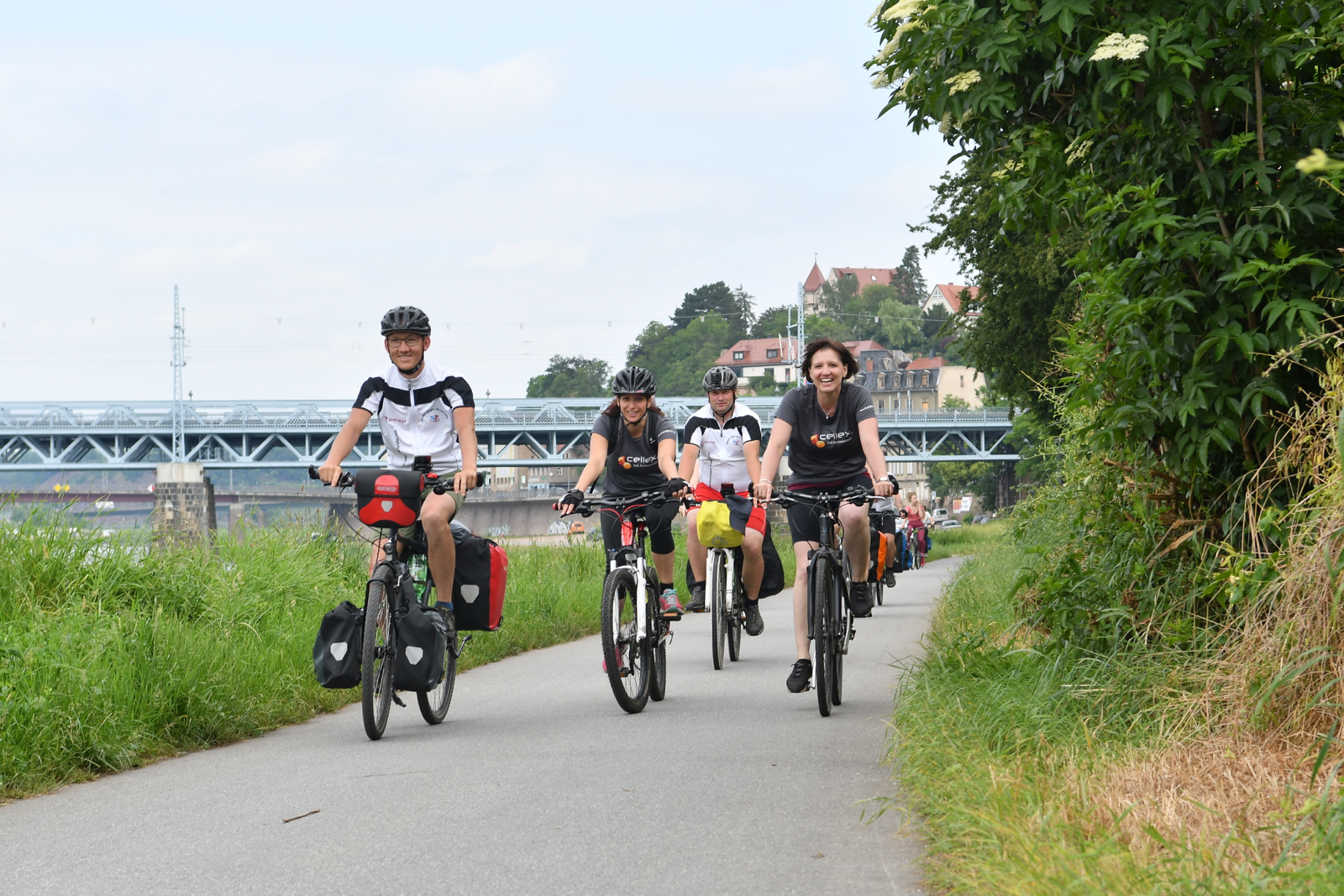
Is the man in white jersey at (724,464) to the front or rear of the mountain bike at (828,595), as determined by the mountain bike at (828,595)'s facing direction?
to the rear

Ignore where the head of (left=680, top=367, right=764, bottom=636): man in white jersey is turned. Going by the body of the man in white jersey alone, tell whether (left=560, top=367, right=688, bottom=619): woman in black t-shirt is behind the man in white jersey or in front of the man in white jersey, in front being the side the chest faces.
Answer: in front

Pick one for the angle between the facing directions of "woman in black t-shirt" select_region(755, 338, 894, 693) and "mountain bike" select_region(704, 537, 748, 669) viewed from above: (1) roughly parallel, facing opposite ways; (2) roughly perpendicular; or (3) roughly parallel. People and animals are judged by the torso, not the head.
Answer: roughly parallel

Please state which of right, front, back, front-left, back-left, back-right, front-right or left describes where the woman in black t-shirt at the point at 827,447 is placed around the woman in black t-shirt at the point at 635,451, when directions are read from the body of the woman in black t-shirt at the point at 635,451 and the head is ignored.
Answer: front-left

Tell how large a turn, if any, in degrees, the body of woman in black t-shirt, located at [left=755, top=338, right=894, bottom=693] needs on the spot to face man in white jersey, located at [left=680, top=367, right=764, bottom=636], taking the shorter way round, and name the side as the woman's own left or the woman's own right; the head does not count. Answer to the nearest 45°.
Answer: approximately 180°

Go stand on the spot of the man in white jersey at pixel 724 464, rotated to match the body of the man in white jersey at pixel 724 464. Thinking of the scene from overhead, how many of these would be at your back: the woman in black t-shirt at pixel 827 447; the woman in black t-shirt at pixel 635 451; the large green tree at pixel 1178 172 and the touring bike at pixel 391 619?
0

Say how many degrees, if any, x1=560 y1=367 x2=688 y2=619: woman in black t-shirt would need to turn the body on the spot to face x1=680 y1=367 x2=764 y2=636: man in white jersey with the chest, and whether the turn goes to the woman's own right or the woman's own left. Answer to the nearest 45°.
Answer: approximately 135° to the woman's own left

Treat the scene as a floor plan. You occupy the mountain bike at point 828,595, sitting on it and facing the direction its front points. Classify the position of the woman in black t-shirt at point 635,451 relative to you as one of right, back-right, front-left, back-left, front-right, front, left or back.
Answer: back-right

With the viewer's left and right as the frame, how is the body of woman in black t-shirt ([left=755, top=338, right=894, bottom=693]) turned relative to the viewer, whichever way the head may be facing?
facing the viewer

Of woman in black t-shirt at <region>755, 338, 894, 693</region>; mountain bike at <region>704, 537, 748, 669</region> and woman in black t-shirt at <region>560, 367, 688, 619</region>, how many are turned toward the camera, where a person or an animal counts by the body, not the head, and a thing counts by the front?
3

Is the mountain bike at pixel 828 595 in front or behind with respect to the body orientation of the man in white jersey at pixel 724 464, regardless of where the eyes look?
in front

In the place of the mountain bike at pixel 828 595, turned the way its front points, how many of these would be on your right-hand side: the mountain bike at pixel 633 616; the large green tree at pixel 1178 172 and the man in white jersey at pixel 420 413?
2

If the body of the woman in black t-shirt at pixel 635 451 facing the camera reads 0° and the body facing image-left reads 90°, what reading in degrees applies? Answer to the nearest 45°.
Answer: approximately 0°

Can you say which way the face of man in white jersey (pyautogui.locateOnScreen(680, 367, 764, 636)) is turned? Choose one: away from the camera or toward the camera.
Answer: toward the camera

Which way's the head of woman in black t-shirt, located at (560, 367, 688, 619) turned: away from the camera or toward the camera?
toward the camera

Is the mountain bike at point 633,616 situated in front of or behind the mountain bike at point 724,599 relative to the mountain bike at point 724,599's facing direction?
in front

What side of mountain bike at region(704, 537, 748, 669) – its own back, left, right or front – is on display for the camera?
front

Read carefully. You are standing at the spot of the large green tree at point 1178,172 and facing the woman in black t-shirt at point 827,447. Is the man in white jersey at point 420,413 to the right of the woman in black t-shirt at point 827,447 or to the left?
left
